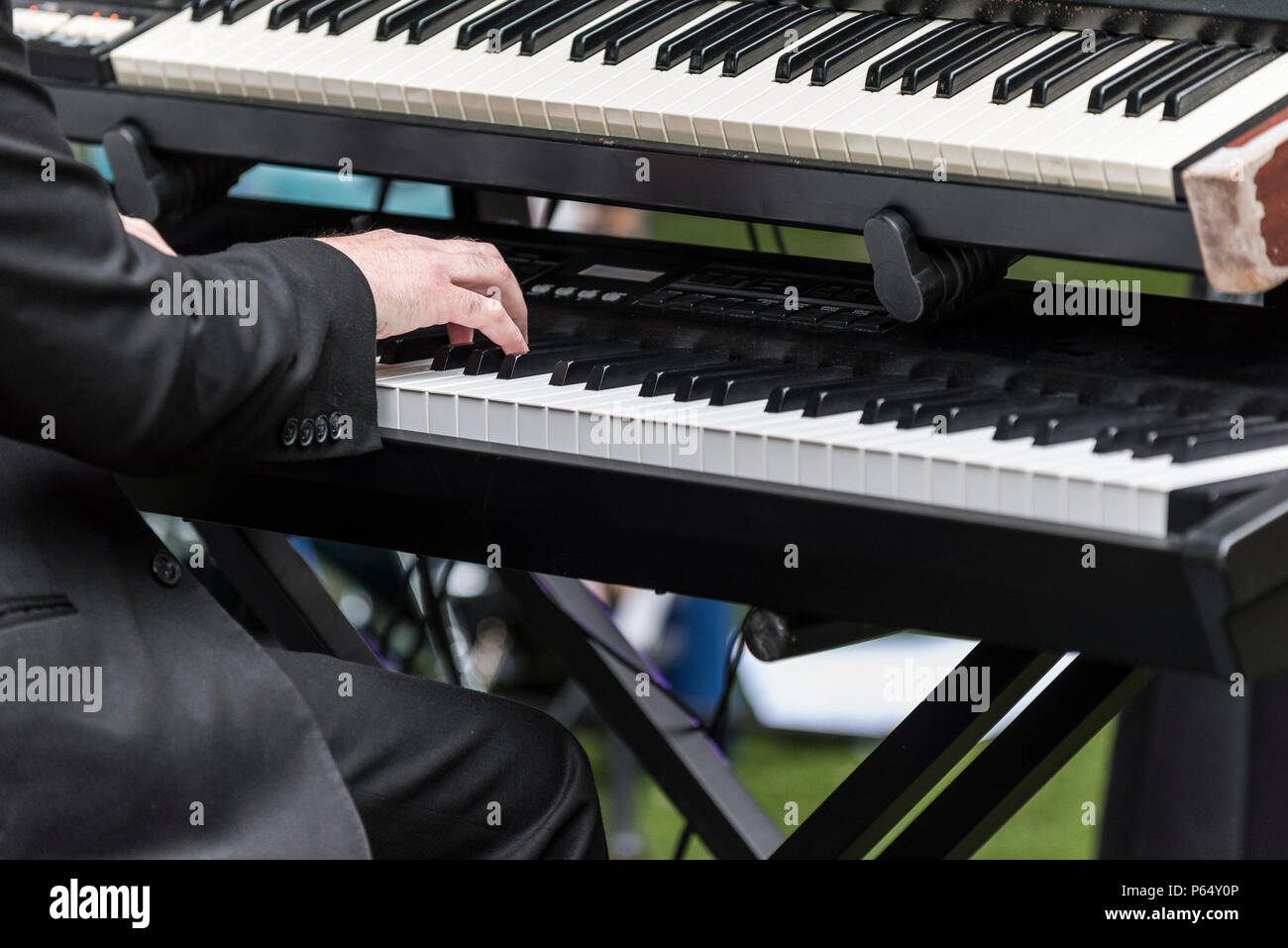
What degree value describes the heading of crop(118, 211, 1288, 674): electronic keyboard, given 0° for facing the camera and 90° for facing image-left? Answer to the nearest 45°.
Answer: approximately 45°

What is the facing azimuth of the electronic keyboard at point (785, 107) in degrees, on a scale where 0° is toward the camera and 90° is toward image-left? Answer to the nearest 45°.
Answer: approximately 45°
